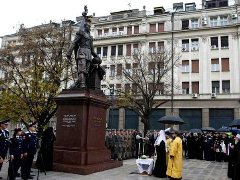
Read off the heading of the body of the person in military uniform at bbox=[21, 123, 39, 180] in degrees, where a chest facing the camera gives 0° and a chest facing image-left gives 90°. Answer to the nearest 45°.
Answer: approximately 315°

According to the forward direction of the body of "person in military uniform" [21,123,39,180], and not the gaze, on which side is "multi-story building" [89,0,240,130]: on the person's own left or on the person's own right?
on the person's own left

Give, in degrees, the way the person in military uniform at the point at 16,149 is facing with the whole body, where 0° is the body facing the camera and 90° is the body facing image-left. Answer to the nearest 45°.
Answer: approximately 315°

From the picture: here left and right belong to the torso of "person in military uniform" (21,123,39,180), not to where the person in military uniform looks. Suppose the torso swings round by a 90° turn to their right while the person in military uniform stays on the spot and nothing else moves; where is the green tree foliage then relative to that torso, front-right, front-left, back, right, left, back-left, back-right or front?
back-right

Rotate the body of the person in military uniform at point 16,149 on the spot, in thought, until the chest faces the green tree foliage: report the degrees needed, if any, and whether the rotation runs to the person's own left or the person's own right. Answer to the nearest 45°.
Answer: approximately 135° to the person's own left

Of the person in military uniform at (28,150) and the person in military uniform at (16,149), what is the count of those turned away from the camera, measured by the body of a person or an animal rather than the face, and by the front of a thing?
0
